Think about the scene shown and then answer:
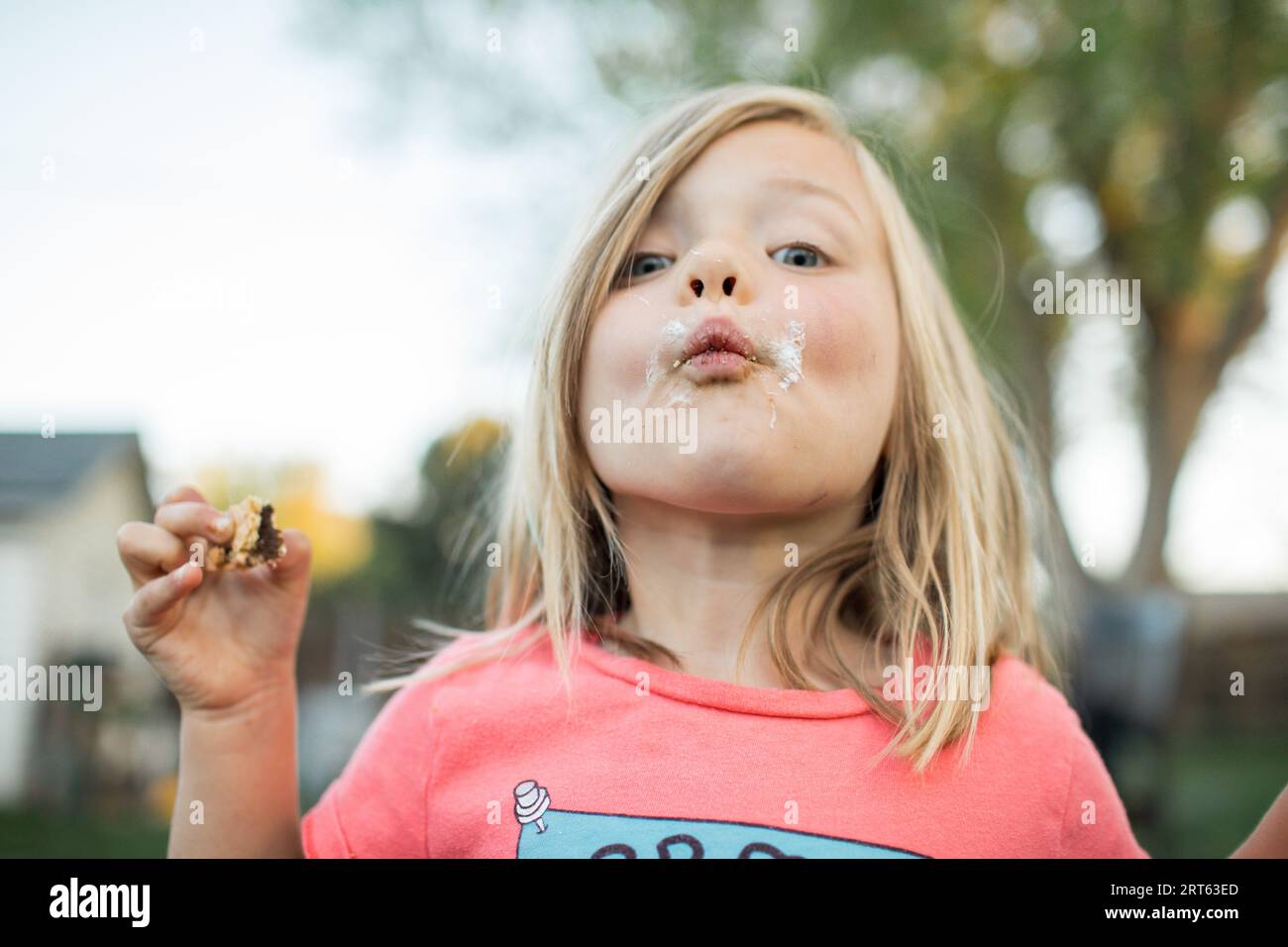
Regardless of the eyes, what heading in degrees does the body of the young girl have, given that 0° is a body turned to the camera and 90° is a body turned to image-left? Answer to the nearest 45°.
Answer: approximately 0°

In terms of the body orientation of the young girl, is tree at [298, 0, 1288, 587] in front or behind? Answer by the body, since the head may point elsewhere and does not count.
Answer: behind
